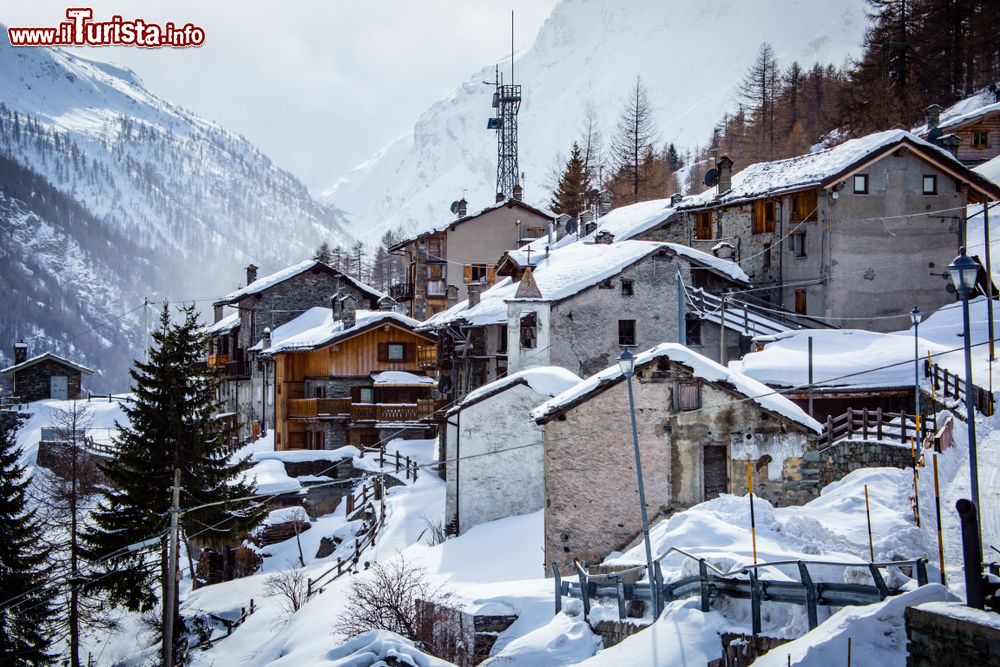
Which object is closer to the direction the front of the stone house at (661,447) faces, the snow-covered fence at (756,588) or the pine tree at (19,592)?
the snow-covered fence

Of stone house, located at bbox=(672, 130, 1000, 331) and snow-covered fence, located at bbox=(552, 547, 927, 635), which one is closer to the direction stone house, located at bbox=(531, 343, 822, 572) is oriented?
the snow-covered fence

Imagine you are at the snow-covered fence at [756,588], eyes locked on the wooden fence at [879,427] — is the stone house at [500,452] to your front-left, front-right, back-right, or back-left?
front-left

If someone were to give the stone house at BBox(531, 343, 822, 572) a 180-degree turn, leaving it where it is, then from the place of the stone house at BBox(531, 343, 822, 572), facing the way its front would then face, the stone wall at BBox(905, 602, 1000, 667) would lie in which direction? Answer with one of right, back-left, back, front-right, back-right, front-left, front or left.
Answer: back

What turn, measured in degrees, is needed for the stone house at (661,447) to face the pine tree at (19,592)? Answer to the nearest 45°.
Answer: approximately 90° to its right

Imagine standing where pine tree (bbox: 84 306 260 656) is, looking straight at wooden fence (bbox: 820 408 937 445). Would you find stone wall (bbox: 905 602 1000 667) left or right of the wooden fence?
right

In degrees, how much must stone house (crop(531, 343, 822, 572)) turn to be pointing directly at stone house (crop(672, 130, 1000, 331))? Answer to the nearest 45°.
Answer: approximately 135° to its left

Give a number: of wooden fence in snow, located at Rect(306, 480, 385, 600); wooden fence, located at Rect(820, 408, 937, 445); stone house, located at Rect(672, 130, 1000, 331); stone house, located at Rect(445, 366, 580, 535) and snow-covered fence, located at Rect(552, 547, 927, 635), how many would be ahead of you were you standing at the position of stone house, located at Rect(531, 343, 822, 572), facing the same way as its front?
1

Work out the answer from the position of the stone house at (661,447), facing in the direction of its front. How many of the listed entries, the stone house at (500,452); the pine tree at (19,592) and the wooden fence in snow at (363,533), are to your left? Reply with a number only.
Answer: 0

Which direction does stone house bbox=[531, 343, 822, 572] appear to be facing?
toward the camera

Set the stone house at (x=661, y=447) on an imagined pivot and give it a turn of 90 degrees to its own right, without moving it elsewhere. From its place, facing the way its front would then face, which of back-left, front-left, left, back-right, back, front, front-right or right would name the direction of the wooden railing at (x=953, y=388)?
back-right

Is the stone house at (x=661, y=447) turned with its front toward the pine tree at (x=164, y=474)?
no

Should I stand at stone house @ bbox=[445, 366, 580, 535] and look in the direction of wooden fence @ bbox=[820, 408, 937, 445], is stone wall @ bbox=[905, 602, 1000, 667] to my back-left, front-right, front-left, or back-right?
front-right

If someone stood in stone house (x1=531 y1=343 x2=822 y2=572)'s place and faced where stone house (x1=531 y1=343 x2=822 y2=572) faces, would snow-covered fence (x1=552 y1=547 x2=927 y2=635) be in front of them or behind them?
in front

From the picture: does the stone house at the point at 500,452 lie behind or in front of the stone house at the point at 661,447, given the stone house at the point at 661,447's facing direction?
behind

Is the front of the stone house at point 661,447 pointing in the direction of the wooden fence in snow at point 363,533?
no

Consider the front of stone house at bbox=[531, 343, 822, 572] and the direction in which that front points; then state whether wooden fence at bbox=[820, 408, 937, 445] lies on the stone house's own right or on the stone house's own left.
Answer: on the stone house's own left
